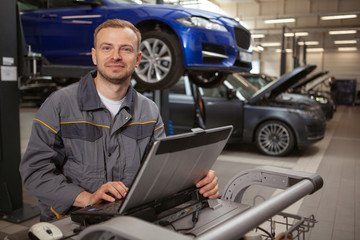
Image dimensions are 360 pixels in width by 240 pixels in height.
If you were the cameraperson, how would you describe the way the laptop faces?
facing away from the viewer and to the left of the viewer

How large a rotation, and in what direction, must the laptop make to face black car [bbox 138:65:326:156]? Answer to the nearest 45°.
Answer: approximately 45° to its right

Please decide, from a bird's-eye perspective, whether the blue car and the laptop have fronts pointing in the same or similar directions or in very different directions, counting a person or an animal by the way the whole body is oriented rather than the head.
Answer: very different directions

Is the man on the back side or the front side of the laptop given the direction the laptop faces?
on the front side

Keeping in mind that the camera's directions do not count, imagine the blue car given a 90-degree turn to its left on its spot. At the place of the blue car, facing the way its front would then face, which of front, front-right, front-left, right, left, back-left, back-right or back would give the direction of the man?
back-right

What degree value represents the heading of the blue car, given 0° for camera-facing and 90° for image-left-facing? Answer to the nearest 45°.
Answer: approximately 315°

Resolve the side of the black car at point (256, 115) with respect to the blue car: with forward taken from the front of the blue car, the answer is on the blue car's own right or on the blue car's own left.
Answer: on the blue car's own left

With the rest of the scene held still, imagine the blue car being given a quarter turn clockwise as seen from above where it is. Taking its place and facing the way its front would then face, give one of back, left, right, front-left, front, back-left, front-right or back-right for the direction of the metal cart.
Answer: front-left
